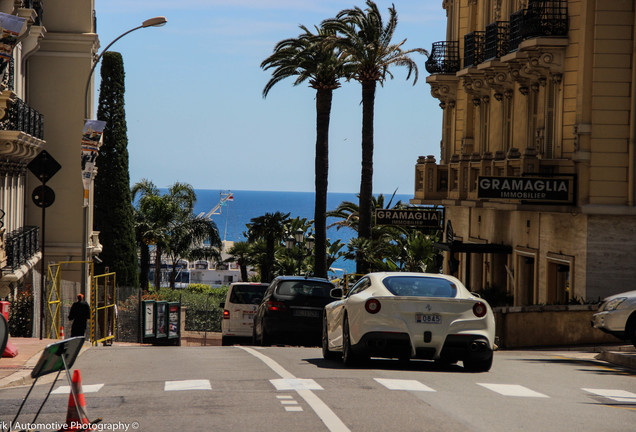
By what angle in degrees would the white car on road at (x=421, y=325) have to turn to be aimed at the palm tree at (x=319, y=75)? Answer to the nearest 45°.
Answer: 0° — it already faces it

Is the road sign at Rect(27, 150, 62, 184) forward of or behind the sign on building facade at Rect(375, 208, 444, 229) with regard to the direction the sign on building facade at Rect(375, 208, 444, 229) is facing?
forward

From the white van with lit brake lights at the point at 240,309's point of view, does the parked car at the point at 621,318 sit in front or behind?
behind

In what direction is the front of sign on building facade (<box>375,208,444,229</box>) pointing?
toward the camera

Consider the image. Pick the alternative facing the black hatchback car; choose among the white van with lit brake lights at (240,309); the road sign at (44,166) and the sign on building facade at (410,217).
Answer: the sign on building facade

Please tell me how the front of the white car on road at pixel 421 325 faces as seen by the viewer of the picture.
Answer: facing away from the viewer

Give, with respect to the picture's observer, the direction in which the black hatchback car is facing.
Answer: facing away from the viewer

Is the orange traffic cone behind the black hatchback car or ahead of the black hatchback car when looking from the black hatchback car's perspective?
behind

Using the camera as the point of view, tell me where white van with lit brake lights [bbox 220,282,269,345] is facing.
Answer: facing away from the viewer
